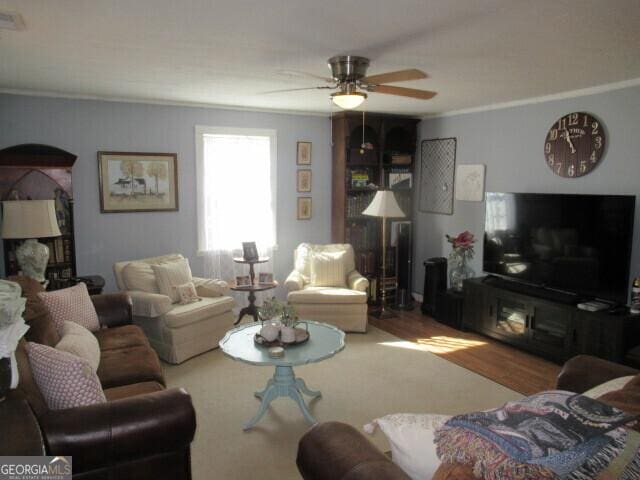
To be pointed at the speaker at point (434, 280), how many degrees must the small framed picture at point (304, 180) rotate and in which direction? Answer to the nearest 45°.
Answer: approximately 90° to its left

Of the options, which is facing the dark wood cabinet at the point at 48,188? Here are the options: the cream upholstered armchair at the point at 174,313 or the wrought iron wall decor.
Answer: the wrought iron wall decor

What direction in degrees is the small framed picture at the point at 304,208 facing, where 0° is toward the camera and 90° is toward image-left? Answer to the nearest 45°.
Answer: approximately 0°

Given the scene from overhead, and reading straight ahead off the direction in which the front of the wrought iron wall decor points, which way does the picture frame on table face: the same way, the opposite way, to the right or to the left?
to the left

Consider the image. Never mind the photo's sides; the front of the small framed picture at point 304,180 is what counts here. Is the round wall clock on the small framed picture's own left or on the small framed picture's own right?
on the small framed picture's own left

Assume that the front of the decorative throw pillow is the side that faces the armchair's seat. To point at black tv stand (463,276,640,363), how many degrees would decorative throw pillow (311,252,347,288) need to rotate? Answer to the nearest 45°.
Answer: approximately 45° to its left
